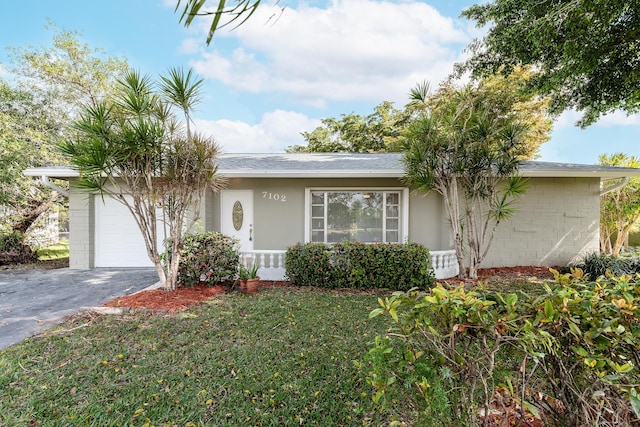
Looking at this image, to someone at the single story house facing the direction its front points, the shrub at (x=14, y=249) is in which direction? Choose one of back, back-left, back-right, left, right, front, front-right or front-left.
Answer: right

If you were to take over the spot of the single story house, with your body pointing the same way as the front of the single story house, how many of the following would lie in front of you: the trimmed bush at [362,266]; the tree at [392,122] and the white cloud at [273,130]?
1

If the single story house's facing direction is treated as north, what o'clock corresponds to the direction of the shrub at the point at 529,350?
The shrub is roughly at 12 o'clock from the single story house.

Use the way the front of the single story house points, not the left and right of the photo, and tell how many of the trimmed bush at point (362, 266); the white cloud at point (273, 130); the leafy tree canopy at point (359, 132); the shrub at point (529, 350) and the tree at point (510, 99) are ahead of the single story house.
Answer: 2

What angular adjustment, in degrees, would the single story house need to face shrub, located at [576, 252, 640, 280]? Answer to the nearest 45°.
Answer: approximately 90° to its left

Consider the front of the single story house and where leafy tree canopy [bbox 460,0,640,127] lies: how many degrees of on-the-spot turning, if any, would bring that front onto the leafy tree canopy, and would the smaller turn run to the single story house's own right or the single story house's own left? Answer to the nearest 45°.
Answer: approximately 45° to the single story house's own left

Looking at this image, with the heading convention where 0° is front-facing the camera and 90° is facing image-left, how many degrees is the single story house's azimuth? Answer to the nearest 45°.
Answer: approximately 0°

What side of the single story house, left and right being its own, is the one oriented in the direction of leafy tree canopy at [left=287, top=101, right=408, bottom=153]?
back

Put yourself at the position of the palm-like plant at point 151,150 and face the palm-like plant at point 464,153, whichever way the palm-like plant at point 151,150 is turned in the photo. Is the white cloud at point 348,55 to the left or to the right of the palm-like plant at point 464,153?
left

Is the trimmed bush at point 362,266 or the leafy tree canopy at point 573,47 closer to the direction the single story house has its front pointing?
the trimmed bush

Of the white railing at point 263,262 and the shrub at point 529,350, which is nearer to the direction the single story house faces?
the shrub

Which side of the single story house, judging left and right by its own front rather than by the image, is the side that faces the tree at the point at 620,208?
left
